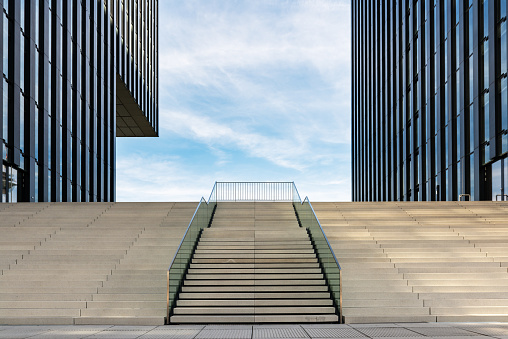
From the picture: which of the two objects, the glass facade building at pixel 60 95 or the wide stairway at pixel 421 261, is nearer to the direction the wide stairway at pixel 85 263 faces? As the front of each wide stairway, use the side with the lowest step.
the wide stairway

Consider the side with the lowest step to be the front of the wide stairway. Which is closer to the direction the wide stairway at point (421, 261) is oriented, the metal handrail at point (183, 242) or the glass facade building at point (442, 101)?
the metal handrail

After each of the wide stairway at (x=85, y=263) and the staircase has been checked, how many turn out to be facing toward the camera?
2

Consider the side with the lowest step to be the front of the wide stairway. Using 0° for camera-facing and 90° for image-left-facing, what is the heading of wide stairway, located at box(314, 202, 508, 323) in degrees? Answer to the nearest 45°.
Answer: approximately 0°

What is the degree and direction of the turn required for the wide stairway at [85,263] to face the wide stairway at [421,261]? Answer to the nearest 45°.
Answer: approximately 90° to its left

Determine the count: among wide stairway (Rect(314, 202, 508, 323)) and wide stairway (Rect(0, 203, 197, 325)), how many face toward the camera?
2

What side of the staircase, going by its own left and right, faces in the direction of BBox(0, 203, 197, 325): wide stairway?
right

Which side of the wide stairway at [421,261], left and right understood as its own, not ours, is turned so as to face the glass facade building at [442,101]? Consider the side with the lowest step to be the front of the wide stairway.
back

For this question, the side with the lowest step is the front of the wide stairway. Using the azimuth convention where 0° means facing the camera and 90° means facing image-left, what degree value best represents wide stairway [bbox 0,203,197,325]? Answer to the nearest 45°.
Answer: approximately 0°

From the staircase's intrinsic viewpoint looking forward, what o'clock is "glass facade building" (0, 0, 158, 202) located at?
The glass facade building is roughly at 5 o'clock from the staircase.
